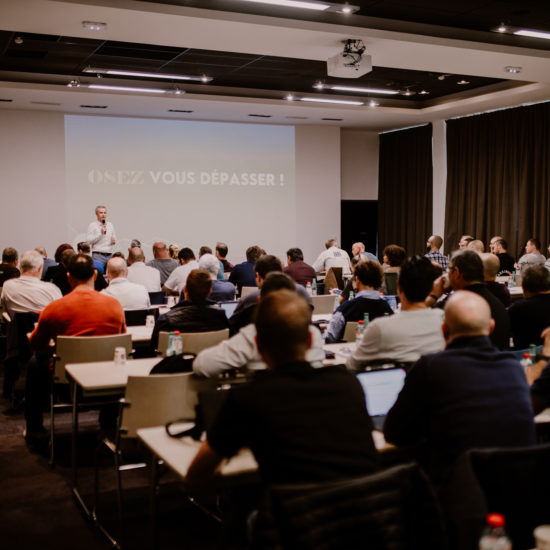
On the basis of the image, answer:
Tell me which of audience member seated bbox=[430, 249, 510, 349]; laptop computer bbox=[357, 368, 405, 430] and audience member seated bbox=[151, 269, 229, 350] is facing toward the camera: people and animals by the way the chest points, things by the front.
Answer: the laptop computer

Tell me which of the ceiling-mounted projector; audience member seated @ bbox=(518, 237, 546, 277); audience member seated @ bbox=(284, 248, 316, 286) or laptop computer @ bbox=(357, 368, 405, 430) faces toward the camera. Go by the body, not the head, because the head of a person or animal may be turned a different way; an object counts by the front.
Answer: the laptop computer

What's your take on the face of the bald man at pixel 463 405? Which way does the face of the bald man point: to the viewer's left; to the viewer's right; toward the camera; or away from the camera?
away from the camera

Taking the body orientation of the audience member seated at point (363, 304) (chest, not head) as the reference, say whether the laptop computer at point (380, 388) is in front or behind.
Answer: behind

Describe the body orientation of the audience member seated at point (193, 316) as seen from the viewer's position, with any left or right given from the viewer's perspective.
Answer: facing away from the viewer

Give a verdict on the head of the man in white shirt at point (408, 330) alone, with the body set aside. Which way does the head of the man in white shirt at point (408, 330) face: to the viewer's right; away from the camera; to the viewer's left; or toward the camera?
away from the camera

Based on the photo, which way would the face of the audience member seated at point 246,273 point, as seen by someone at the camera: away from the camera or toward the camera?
away from the camera

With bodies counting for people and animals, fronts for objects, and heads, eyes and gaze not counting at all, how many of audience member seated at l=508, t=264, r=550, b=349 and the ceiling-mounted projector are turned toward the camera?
0

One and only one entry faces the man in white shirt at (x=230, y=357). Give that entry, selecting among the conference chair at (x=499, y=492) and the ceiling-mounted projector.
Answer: the conference chair

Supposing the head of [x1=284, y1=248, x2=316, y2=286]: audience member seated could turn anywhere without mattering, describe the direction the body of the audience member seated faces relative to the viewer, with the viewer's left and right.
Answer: facing away from the viewer and to the left of the viewer

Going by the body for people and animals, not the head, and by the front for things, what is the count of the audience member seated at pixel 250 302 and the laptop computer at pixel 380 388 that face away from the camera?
1

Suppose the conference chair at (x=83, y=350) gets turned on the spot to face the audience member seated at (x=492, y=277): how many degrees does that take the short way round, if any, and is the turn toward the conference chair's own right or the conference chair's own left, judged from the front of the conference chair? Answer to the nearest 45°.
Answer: approximately 90° to the conference chair's own right

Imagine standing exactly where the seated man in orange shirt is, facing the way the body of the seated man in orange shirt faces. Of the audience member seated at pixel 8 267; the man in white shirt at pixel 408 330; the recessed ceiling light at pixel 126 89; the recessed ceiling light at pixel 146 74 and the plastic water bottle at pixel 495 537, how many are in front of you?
3

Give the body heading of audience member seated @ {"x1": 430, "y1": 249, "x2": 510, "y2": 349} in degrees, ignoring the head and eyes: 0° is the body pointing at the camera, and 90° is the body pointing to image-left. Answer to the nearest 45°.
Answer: approximately 135°

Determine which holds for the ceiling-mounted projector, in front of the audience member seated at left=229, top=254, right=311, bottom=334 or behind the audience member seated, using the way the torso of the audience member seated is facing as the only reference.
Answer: in front

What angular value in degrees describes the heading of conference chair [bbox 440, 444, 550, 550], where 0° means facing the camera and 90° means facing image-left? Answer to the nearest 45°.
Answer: approximately 135°

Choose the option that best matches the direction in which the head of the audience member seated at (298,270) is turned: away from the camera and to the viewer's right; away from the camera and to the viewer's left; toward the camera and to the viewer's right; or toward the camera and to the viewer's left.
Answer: away from the camera and to the viewer's left

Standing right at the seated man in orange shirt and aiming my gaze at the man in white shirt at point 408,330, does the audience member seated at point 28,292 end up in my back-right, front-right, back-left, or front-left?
back-left

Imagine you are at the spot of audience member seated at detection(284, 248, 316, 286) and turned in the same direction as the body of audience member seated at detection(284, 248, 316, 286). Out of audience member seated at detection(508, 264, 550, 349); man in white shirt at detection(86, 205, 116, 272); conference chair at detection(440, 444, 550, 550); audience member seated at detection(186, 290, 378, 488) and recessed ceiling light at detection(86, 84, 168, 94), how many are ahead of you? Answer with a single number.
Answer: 2

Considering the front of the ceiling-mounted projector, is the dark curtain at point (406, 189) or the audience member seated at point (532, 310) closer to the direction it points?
the dark curtain

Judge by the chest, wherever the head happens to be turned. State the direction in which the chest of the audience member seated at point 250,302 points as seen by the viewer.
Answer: away from the camera

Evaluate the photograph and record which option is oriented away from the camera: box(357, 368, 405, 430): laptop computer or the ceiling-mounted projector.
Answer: the ceiling-mounted projector

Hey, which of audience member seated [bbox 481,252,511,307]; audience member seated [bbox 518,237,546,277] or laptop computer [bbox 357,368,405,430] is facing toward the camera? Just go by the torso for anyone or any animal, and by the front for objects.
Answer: the laptop computer
